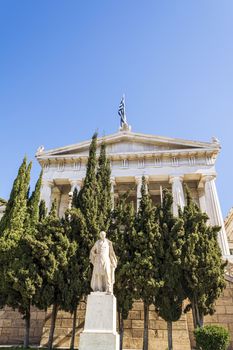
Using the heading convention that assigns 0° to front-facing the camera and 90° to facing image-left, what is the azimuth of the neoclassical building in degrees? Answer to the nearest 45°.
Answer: approximately 0°

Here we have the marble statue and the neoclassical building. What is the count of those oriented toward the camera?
2

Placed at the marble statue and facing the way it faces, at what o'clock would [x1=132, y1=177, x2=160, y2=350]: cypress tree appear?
The cypress tree is roughly at 7 o'clock from the marble statue.

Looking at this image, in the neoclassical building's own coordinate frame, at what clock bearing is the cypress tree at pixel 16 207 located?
The cypress tree is roughly at 1 o'clock from the neoclassical building.

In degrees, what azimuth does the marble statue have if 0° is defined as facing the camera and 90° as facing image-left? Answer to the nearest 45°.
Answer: approximately 0°

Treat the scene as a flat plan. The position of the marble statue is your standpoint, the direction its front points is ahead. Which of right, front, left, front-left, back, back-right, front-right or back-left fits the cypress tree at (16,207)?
back-right

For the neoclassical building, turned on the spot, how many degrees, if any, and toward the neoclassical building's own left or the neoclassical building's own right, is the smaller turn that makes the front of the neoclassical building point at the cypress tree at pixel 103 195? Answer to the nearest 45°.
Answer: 0° — it already faces it
